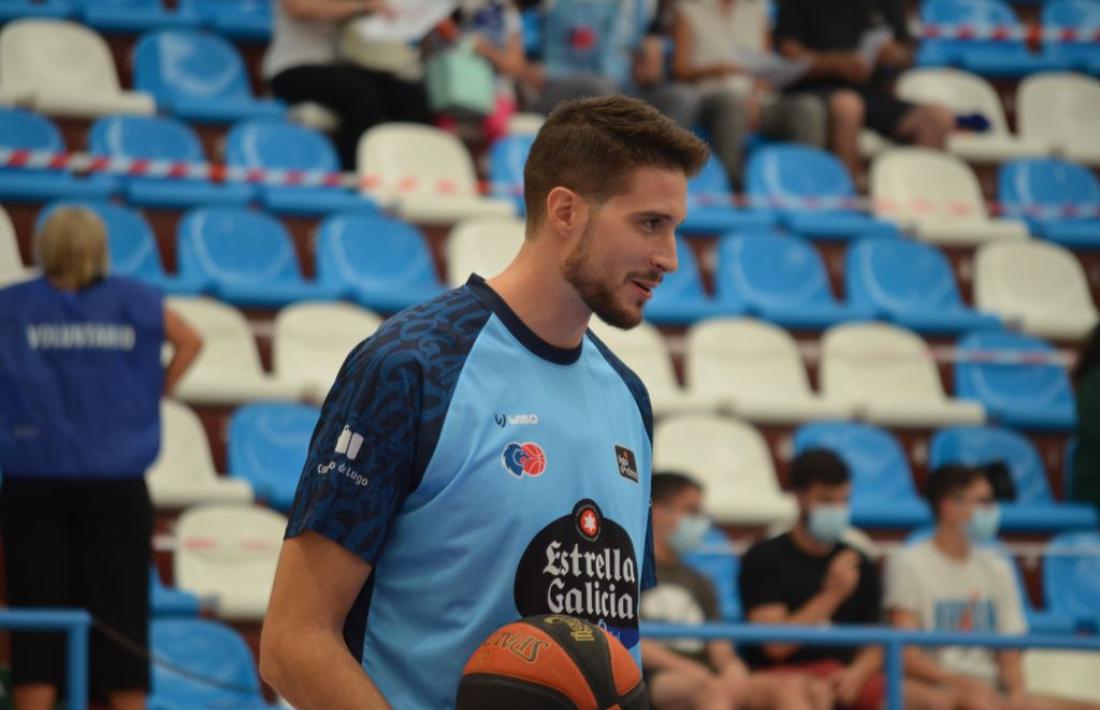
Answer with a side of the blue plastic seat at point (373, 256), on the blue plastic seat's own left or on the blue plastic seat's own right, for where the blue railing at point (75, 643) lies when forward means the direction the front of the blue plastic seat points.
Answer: on the blue plastic seat's own right

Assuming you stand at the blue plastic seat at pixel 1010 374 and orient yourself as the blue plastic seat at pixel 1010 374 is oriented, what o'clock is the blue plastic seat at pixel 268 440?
the blue plastic seat at pixel 268 440 is roughly at 3 o'clock from the blue plastic seat at pixel 1010 374.

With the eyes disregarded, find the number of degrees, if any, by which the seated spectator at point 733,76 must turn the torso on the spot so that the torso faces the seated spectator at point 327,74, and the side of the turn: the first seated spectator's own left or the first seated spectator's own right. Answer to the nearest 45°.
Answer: approximately 90° to the first seated spectator's own right

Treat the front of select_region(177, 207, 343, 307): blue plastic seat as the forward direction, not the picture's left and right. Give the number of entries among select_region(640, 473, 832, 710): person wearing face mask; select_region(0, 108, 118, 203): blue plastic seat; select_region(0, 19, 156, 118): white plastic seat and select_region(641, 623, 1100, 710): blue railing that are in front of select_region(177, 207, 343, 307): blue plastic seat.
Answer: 2

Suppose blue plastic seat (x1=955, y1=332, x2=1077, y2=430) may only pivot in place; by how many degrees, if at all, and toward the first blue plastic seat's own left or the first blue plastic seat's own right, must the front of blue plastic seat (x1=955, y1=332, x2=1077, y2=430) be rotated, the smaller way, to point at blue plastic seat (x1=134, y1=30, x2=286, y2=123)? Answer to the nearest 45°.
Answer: approximately 135° to the first blue plastic seat's own right
